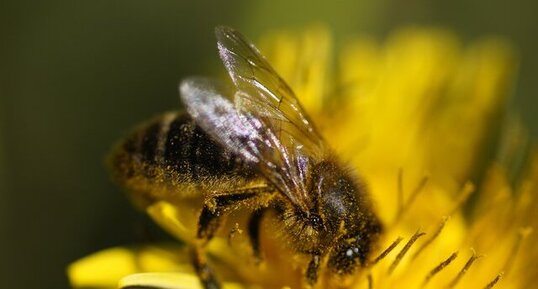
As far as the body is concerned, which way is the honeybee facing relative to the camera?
to the viewer's right
